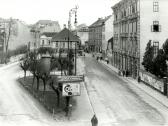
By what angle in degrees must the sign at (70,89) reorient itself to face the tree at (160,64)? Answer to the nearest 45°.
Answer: approximately 135° to its left

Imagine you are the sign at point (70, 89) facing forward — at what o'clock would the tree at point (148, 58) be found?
The tree is roughly at 7 o'clock from the sign.

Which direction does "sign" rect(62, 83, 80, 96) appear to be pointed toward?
toward the camera
